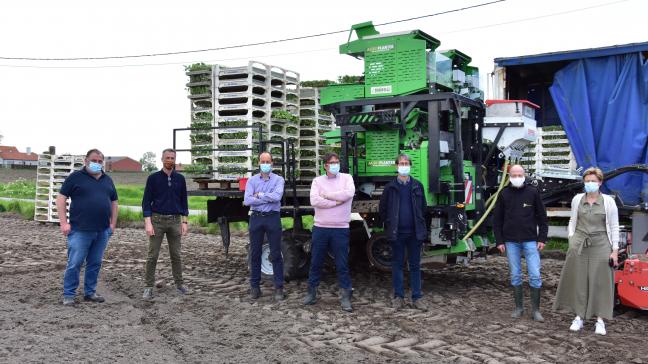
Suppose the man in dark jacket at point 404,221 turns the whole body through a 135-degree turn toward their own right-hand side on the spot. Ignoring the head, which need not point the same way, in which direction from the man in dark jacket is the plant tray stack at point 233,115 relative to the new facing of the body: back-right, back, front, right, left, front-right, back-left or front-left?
front

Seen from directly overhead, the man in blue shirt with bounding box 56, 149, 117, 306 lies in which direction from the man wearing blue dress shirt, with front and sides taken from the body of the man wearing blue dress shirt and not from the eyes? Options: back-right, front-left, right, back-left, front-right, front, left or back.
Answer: right

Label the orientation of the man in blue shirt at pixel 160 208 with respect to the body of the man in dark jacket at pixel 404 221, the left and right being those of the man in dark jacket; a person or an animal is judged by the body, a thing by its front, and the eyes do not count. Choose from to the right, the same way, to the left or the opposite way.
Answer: the same way

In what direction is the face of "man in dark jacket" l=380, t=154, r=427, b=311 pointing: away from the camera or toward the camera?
toward the camera

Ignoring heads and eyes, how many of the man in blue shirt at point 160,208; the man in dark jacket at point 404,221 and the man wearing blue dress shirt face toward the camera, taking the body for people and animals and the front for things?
3

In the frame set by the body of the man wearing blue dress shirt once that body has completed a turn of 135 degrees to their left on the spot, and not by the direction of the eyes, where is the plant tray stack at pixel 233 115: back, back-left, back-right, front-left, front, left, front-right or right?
front-left

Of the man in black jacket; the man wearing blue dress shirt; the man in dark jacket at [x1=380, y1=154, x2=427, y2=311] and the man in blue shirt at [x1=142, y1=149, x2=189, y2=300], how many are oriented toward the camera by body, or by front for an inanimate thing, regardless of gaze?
4

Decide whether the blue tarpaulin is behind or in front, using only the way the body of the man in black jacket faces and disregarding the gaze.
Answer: behind

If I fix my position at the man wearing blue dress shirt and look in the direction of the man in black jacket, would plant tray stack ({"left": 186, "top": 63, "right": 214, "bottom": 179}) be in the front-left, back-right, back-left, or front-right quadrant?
back-left

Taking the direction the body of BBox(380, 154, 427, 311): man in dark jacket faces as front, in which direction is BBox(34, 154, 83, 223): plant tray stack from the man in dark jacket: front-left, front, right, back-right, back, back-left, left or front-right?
back-right

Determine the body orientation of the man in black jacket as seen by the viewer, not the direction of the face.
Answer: toward the camera

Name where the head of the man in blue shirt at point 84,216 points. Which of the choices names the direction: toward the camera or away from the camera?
toward the camera

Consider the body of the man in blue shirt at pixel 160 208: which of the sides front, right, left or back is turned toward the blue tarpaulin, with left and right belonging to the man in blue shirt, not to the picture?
left

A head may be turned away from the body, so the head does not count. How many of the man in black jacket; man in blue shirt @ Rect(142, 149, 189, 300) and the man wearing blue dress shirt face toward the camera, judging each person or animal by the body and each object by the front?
3

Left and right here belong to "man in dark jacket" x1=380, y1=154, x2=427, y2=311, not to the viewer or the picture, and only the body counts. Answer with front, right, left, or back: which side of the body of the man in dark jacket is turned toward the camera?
front

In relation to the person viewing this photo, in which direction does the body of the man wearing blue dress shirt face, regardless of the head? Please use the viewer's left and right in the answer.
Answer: facing the viewer

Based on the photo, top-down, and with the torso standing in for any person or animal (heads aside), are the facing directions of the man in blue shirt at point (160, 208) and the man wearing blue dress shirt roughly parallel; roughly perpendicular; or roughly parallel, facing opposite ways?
roughly parallel

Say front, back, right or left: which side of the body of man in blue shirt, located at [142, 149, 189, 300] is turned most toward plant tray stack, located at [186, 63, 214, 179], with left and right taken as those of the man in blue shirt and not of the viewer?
back
